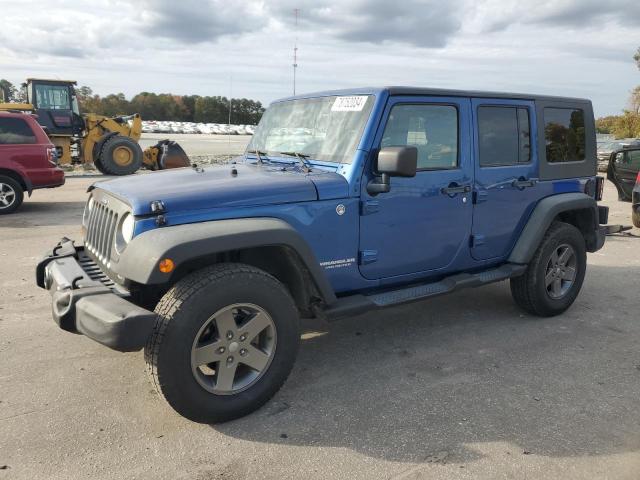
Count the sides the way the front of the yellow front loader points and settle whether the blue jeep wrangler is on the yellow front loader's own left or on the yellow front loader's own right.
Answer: on the yellow front loader's own right

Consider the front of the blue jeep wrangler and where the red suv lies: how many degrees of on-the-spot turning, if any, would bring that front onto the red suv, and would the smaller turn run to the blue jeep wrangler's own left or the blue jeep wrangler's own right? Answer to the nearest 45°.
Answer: approximately 90° to the blue jeep wrangler's own right

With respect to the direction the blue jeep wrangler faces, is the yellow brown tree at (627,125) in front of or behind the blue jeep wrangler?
behind

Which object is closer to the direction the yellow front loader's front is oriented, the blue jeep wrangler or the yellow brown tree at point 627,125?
the yellow brown tree

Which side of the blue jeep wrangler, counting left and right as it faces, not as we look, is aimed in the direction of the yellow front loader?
right

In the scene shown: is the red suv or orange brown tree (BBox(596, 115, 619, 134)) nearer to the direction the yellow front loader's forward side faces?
the orange brown tree

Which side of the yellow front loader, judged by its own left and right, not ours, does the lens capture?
right

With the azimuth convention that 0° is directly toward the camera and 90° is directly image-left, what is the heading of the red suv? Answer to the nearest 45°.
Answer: approximately 90°

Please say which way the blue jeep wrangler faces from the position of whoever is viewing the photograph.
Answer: facing the viewer and to the left of the viewer

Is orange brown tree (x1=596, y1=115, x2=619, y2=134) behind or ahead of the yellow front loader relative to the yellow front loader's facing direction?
ahead

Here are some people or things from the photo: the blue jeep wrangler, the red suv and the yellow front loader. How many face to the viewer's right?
1

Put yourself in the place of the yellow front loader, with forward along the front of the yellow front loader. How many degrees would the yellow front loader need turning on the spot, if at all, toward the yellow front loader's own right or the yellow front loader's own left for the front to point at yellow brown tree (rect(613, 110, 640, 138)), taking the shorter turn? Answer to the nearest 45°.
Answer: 0° — it already faces it

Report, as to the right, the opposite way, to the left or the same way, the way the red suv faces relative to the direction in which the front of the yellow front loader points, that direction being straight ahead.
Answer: the opposite way

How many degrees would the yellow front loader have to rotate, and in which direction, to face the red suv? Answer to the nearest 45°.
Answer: approximately 90° to its right
